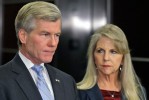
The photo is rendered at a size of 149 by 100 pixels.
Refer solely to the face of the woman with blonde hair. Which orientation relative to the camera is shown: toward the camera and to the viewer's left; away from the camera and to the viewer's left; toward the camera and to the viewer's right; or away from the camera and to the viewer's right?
toward the camera and to the viewer's left

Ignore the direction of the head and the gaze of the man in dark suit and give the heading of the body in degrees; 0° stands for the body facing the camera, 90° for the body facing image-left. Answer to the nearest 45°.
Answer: approximately 315°

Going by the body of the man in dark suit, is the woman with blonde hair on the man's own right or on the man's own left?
on the man's own left
